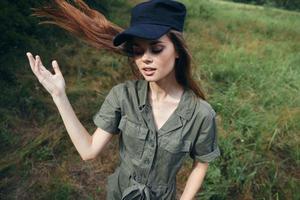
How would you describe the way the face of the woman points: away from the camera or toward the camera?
toward the camera

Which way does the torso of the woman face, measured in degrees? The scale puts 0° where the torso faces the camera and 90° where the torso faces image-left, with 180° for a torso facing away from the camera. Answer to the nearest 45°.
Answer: approximately 0°
